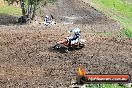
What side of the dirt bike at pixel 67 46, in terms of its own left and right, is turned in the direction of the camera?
left
